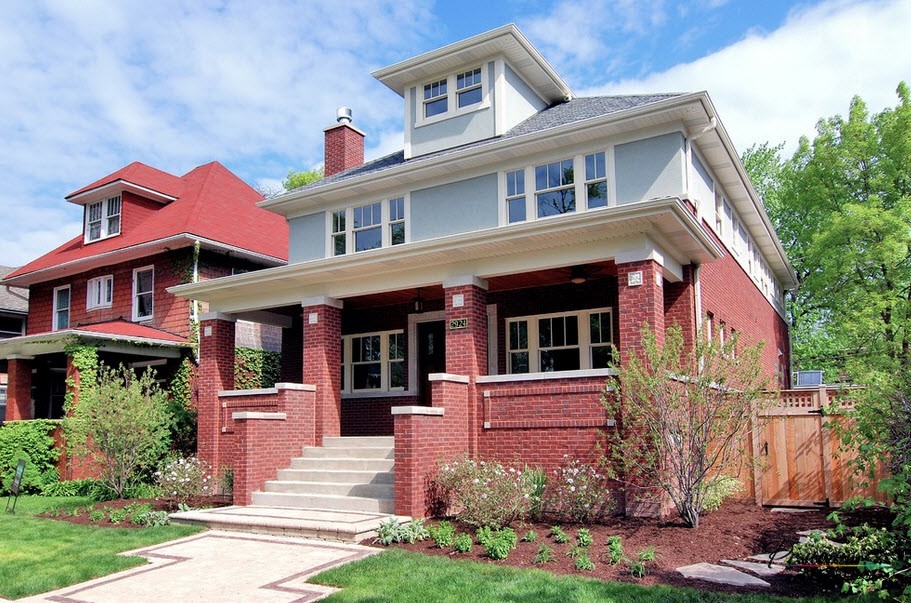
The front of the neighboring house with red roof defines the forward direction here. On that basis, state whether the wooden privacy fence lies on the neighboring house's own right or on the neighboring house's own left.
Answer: on the neighboring house's own left

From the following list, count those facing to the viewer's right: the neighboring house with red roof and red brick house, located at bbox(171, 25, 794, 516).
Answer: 0

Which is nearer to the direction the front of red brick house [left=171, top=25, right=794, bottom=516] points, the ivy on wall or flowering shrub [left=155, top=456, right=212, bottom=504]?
the flowering shrub

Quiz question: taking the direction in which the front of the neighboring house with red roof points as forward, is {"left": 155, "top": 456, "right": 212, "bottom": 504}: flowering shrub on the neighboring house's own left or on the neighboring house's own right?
on the neighboring house's own left

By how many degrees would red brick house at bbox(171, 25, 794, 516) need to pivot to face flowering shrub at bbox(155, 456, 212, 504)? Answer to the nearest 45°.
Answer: approximately 45° to its right

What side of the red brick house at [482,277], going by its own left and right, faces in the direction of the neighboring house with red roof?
right

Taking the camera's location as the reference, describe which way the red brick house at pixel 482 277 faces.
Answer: facing the viewer and to the left of the viewer

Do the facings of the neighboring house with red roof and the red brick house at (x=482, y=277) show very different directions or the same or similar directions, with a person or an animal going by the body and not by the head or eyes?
same or similar directions

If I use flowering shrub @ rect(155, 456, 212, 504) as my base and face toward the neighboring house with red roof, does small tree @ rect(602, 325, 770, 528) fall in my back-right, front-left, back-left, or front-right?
back-right

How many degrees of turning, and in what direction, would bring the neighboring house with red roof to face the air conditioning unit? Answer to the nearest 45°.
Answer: approximately 90° to its left
